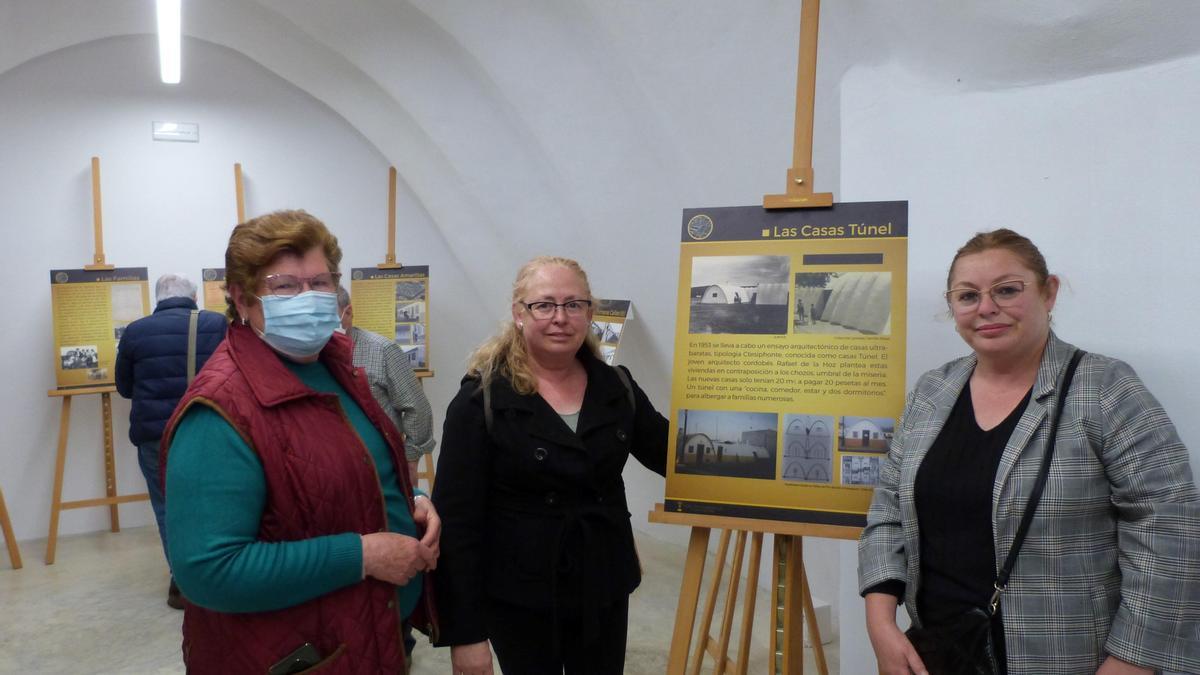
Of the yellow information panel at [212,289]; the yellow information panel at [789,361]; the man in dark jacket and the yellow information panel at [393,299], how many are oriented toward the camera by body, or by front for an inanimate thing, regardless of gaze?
3

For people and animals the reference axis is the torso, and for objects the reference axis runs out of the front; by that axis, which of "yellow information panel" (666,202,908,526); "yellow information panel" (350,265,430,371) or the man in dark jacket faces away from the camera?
the man in dark jacket

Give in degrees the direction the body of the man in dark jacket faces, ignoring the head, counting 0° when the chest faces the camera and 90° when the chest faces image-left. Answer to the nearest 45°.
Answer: approximately 180°

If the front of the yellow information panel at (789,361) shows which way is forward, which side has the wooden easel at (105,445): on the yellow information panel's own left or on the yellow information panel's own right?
on the yellow information panel's own right

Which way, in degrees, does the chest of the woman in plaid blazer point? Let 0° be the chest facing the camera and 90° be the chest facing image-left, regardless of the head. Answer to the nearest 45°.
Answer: approximately 45°

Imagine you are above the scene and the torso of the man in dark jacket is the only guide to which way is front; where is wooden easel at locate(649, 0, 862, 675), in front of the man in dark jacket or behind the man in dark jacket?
behind

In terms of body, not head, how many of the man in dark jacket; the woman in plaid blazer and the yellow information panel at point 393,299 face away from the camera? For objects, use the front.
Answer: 1

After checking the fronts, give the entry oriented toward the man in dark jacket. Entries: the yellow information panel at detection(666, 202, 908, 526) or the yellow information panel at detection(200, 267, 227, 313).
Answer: the yellow information panel at detection(200, 267, 227, 313)

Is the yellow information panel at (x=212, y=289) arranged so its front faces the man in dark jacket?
yes

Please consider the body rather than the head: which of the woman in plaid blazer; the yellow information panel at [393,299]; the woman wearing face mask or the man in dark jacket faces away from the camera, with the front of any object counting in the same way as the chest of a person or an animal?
the man in dark jacket
